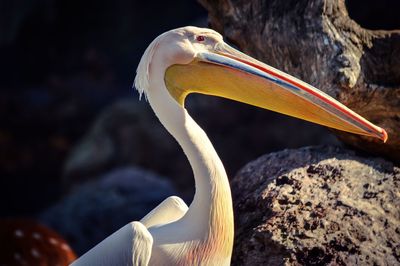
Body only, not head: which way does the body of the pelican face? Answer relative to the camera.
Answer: to the viewer's right
